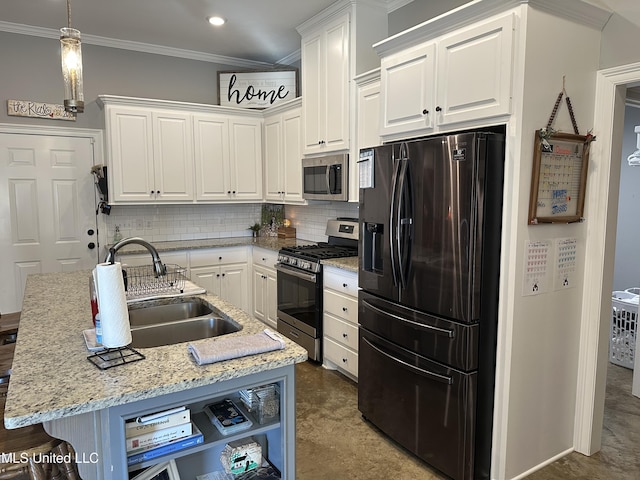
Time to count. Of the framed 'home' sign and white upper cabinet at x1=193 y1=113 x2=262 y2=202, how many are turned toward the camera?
2

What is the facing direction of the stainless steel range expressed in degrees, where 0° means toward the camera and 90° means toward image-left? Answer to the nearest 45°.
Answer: approximately 45°

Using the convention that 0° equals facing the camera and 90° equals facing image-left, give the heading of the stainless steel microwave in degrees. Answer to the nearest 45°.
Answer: approximately 45°

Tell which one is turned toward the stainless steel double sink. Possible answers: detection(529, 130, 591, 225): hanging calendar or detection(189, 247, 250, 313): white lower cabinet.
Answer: the white lower cabinet

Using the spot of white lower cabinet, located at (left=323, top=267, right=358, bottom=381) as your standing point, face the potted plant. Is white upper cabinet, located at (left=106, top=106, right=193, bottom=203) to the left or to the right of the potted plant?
left

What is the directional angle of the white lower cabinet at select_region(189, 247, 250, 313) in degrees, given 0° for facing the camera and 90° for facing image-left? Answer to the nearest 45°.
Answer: approximately 0°

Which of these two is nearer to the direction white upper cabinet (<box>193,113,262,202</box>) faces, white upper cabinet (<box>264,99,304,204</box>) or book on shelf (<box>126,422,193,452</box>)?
the book on shelf
